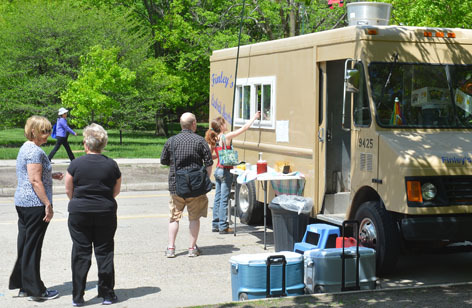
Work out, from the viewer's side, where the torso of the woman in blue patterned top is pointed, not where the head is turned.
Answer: to the viewer's right

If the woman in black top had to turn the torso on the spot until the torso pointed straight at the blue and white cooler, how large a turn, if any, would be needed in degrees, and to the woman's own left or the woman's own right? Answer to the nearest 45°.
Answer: approximately 90° to the woman's own right

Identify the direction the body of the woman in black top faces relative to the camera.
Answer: away from the camera

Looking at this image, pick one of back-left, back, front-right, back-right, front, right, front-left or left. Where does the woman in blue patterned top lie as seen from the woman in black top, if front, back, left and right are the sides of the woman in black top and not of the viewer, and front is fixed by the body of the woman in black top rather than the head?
front-left

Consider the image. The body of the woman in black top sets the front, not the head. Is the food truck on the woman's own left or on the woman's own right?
on the woman's own right

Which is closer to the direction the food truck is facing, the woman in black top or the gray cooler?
the gray cooler

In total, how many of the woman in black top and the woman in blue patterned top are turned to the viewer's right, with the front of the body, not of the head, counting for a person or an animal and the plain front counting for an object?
1

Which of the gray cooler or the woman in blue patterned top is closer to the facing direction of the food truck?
the gray cooler

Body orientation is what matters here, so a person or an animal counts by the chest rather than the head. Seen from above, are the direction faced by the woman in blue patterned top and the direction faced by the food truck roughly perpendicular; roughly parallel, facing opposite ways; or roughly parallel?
roughly perpendicular

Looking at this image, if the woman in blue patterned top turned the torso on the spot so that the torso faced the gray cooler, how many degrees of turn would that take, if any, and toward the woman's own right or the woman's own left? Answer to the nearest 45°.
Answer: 0° — they already face it

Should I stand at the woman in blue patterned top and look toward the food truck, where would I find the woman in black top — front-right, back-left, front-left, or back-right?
front-right

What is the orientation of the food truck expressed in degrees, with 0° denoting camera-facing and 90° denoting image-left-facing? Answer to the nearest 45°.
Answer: approximately 315°

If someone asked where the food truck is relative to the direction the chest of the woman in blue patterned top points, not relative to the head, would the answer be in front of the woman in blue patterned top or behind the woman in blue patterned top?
in front

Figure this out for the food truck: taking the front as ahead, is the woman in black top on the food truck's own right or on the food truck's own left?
on the food truck's own right

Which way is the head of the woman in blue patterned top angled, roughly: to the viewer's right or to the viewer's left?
to the viewer's right

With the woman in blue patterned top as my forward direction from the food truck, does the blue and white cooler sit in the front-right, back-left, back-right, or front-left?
front-left
